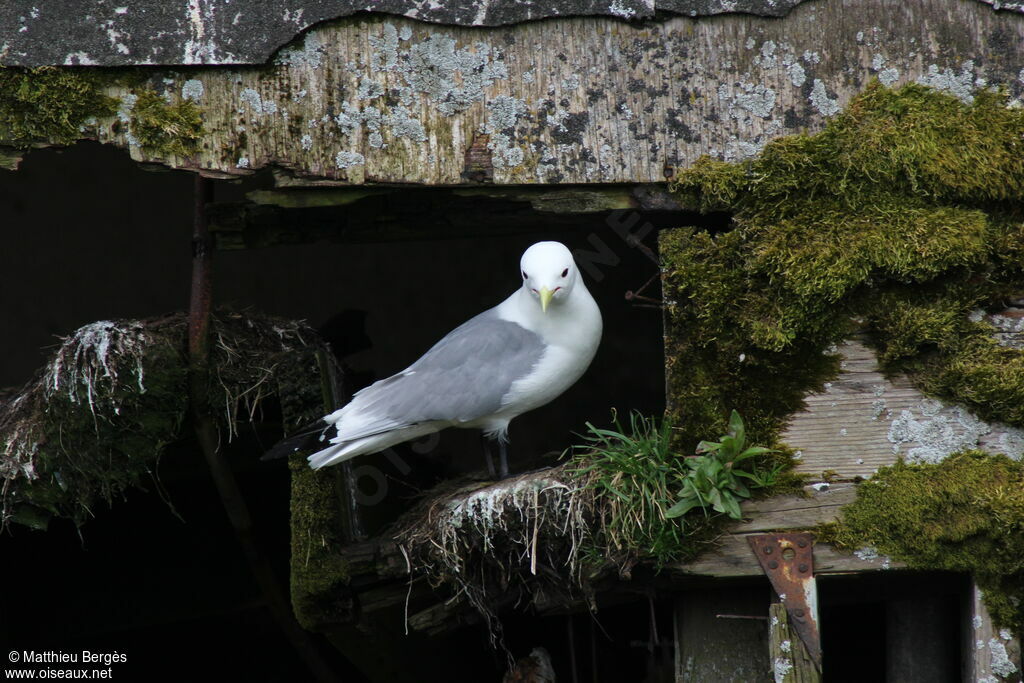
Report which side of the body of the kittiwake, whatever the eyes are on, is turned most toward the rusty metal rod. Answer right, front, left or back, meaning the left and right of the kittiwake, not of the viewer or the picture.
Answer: back

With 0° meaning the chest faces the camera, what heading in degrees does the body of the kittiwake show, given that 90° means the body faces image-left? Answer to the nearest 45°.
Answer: approximately 270°

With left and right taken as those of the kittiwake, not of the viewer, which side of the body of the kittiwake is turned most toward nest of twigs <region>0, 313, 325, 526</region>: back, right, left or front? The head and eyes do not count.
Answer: back

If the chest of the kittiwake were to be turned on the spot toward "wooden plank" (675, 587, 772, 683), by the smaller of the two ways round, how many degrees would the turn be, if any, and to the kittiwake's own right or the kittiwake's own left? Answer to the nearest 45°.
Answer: approximately 45° to the kittiwake's own right
